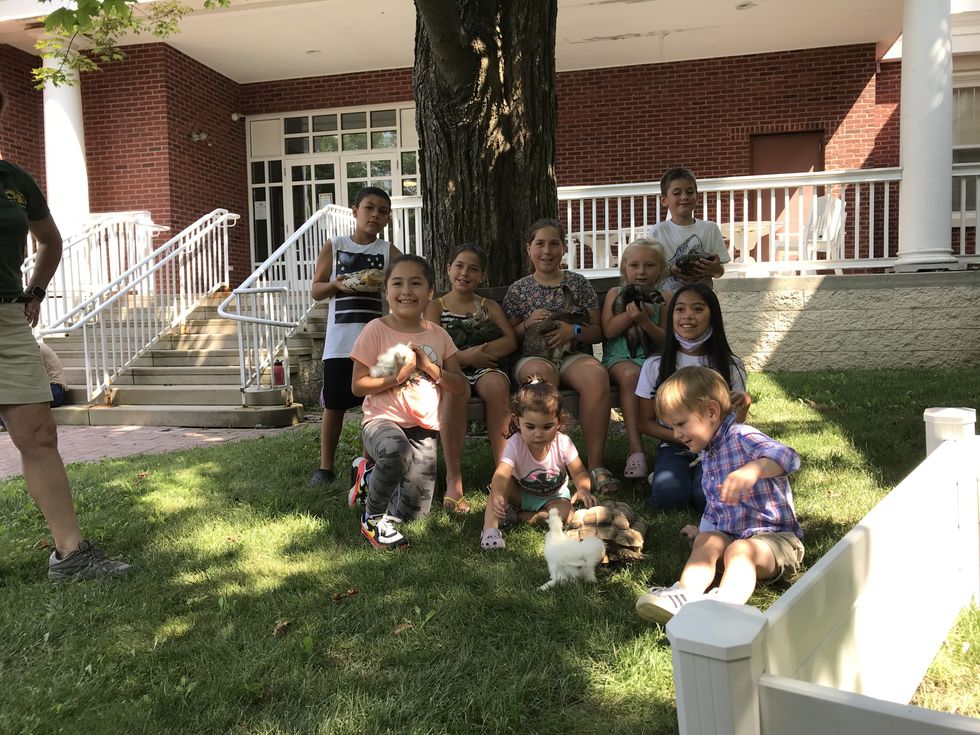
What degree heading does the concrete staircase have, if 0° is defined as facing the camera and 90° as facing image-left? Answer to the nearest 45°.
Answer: approximately 0°

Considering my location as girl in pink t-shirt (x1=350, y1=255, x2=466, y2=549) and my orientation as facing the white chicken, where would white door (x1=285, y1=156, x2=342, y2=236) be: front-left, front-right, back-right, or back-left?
back-left

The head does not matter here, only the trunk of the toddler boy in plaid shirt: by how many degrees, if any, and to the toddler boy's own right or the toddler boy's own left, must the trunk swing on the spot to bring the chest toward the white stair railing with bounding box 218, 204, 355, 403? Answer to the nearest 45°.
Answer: approximately 90° to the toddler boy's own right
